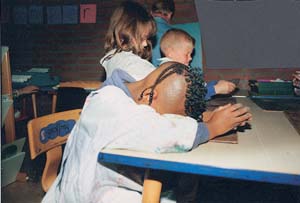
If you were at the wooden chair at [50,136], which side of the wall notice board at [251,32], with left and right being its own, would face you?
front

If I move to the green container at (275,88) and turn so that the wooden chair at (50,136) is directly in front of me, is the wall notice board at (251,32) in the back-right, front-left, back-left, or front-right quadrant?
back-right

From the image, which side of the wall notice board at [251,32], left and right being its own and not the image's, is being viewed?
front

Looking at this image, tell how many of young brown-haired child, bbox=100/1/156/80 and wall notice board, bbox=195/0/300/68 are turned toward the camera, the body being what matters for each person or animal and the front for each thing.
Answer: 1

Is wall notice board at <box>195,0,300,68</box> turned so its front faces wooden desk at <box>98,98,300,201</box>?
yes

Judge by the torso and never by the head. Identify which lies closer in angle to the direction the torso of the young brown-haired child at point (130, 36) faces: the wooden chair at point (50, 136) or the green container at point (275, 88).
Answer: the green container

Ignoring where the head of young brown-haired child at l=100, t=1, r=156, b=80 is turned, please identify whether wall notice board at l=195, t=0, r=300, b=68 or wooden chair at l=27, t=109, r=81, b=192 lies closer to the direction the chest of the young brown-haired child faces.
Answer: the wall notice board

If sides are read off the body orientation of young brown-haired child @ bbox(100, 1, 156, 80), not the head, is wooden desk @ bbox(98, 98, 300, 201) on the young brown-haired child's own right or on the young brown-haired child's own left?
on the young brown-haired child's own right

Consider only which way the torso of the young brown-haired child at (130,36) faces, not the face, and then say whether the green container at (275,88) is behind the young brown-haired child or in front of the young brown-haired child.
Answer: in front
